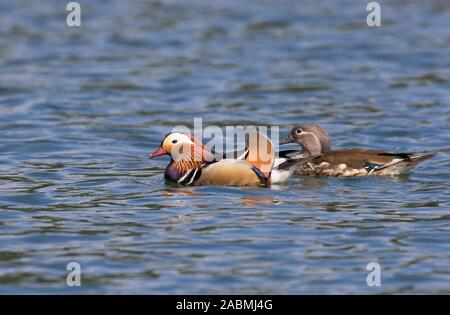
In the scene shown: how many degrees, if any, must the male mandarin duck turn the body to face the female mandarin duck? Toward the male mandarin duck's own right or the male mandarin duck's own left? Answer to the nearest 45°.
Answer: approximately 180°

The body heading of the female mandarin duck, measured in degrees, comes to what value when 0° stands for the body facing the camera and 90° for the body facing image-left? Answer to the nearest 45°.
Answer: approximately 90°

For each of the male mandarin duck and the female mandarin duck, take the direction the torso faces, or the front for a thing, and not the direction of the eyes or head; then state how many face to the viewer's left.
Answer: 2

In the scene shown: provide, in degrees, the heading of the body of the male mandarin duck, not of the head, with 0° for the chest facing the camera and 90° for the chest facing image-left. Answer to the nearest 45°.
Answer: approximately 90°
